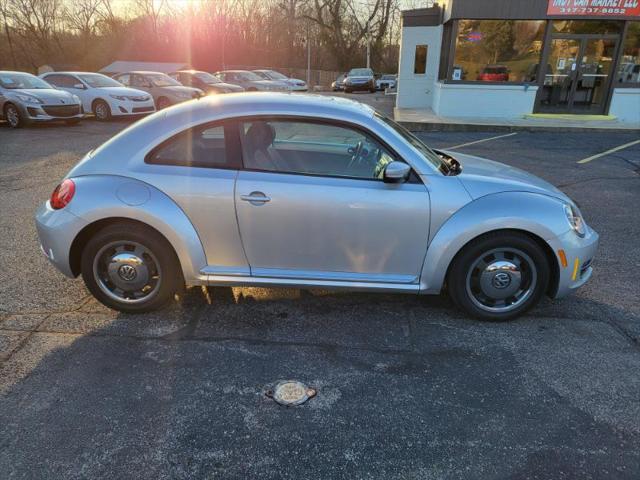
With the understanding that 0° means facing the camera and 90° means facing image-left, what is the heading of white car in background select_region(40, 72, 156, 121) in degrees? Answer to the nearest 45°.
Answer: approximately 315°

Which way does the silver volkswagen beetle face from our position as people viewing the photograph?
facing to the right of the viewer

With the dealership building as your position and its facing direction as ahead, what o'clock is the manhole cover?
The manhole cover is roughly at 12 o'clock from the dealership building.

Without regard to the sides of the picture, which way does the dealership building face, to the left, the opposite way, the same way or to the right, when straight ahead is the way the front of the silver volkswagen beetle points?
to the right

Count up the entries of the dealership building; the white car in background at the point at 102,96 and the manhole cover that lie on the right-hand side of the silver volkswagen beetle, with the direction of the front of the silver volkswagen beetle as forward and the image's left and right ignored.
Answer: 1

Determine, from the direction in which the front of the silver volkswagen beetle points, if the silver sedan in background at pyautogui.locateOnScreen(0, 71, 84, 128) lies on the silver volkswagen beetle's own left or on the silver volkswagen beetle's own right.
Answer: on the silver volkswagen beetle's own left

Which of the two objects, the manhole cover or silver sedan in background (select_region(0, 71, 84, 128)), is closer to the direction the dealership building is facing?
the manhole cover

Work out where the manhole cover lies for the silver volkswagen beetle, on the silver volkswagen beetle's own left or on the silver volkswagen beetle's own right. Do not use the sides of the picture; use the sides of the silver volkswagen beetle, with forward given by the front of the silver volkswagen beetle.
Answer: on the silver volkswagen beetle's own right

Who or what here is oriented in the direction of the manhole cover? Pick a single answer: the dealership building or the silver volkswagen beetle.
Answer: the dealership building

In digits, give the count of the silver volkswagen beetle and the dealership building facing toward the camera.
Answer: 1

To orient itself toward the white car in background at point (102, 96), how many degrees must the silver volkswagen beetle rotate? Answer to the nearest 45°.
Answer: approximately 135° to its left

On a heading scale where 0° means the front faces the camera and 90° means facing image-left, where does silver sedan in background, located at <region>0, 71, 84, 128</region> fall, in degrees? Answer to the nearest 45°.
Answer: approximately 315°
